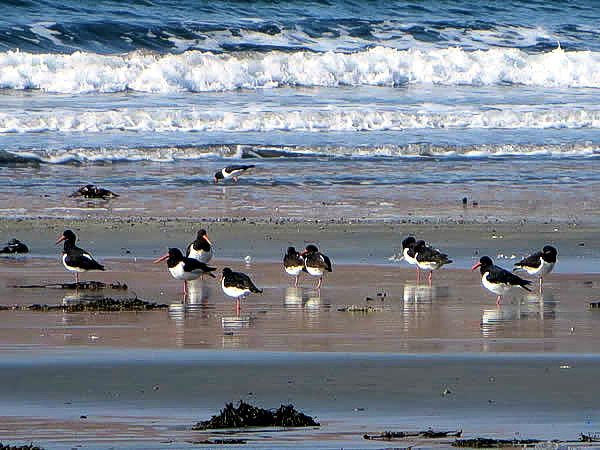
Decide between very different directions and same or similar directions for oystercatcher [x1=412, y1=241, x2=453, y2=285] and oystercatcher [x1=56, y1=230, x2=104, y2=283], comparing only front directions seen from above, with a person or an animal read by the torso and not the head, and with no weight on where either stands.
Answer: same or similar directions

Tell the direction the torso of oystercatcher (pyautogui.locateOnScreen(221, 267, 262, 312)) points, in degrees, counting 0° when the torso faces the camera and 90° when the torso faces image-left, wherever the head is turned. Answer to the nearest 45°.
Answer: approximately 90°

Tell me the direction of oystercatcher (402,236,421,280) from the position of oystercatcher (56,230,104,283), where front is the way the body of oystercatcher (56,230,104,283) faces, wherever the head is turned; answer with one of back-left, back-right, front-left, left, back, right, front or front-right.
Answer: back

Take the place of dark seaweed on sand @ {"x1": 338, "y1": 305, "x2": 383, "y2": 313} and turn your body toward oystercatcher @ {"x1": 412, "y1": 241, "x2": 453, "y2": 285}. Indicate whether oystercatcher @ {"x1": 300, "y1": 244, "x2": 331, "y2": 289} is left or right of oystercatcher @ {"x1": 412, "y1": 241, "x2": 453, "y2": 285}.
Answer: left

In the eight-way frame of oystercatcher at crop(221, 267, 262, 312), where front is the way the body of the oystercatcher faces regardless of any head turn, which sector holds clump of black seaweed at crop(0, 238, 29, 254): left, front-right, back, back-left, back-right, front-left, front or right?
front-right

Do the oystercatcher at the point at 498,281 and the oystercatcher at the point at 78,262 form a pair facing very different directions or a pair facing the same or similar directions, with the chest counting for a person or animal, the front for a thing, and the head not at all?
same or similar directions

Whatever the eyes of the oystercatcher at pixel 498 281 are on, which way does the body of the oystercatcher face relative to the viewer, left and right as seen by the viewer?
facing to the left of the viewer

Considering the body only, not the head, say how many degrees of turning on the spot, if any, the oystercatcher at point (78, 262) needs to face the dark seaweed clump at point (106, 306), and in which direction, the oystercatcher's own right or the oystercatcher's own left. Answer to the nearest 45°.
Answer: approximately 90° to the oystercatcher's own left

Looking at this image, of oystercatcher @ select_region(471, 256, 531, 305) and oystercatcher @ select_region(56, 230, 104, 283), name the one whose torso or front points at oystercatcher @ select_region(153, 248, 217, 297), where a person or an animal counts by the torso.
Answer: oystercatcher @ select_region(471, 256, 531, 305)

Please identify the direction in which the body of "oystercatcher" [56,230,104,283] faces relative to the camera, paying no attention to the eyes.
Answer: to the viewer's left

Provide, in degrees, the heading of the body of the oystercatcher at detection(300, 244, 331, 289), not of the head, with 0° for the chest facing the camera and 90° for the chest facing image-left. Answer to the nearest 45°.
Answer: approximately 45°
